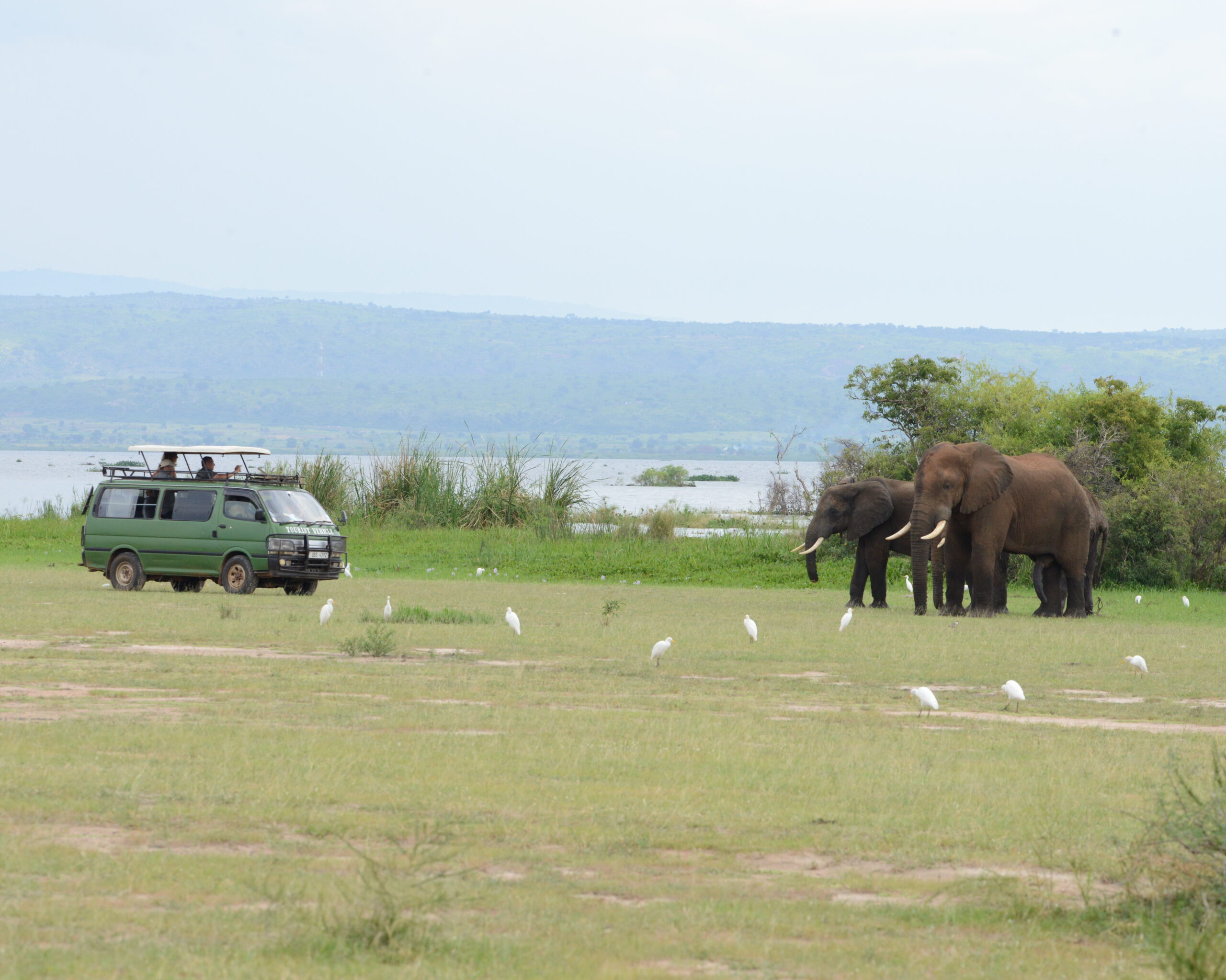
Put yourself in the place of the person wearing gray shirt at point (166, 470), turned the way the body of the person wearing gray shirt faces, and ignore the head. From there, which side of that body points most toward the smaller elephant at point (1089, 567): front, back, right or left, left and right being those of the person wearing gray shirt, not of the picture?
front

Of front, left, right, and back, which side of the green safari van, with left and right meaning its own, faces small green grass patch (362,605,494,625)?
front

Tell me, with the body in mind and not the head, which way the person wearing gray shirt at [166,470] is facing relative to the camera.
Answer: to the viewer's right

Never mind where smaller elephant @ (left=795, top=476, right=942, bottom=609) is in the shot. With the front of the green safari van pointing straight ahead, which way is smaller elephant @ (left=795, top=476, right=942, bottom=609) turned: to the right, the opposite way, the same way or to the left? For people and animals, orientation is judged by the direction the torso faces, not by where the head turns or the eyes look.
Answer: the opposite way

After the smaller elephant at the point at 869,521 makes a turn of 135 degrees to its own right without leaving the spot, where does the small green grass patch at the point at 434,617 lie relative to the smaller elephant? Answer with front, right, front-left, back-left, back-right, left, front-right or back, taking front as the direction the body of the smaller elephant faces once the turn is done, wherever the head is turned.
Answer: back

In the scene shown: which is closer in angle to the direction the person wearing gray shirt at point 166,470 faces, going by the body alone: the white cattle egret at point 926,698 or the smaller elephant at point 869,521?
the smaller elephant

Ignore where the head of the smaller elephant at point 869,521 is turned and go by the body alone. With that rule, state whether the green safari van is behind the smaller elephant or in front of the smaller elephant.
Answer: in front

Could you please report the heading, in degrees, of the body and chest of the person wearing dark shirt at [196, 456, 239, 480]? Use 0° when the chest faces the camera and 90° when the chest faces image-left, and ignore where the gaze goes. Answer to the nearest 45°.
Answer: approximately 270°

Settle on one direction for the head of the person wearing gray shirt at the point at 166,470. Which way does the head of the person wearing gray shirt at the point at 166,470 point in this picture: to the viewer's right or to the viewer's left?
to the viewer's right

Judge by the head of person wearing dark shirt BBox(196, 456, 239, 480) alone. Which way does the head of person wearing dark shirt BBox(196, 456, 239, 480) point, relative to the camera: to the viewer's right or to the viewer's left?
to the viewer's right

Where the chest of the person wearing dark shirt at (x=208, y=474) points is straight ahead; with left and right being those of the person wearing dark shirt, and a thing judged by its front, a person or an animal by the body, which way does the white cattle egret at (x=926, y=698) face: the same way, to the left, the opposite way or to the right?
the opposite way

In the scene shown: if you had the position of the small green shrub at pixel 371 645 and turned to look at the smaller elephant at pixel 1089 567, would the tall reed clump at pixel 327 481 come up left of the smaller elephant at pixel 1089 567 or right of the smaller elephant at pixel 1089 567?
left

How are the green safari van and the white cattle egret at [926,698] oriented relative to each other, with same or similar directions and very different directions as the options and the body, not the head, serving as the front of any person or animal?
very different directions

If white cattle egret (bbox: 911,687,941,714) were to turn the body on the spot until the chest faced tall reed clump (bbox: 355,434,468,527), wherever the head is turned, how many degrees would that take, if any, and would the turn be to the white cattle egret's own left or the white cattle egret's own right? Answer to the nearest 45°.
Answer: approximately 45° to the white cattle egret's own right

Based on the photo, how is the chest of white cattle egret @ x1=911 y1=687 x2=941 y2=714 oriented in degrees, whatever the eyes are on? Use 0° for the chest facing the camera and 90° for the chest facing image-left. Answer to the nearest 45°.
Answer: approximately 90°

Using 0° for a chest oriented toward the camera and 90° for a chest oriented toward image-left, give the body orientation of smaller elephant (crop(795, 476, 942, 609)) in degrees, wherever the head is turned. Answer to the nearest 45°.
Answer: approximately 90°
